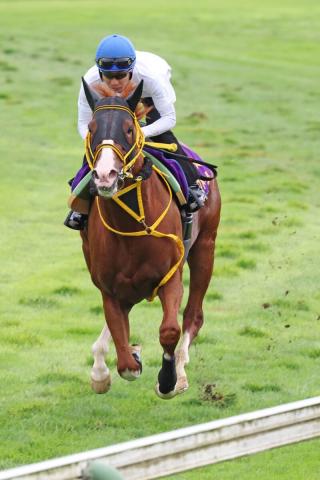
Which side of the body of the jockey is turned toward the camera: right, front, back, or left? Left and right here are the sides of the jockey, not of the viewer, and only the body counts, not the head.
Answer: front

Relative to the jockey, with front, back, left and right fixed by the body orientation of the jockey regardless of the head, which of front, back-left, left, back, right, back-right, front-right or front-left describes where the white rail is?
front
